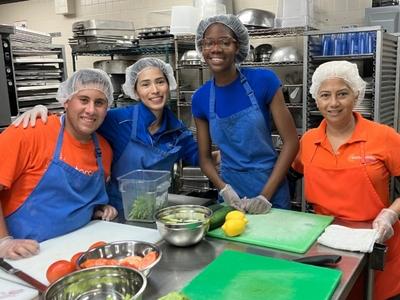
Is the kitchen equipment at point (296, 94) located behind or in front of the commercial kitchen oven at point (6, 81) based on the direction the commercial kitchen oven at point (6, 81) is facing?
in front

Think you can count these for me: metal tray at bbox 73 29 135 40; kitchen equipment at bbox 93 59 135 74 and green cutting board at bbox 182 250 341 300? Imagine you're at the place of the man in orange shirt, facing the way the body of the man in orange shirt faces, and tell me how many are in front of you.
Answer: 1

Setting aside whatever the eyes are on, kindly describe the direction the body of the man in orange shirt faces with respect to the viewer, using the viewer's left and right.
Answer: facing the viewer and to the right of the viewer

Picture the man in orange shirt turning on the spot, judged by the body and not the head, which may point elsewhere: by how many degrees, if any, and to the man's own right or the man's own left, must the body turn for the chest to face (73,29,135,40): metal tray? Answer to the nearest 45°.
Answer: approximately 135° to the man's own left

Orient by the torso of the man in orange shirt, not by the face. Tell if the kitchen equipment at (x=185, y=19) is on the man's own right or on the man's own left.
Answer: on the man's own left

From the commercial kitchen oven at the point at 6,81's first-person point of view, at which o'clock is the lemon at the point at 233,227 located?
The lemon is roughly at 1 o'clock from the commercial kitchen oven.

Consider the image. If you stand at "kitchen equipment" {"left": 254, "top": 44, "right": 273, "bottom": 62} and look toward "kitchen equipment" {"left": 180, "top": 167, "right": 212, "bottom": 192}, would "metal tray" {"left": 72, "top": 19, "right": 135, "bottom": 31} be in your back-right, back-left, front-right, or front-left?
front-right

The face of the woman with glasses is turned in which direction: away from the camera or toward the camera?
toward the camera

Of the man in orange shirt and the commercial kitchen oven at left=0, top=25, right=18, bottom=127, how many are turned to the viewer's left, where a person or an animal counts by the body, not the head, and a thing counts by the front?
0

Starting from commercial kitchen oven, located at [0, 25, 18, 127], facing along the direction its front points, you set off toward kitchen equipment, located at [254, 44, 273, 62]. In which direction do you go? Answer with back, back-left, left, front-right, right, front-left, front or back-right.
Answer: front-left

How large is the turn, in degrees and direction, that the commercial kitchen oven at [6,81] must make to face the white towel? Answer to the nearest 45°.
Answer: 0° — it already faces it

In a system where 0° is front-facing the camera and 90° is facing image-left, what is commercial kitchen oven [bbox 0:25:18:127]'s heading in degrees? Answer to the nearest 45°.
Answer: approximately 315°

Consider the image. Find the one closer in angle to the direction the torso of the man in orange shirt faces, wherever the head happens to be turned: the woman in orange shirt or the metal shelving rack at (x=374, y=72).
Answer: the woman in orange shirt

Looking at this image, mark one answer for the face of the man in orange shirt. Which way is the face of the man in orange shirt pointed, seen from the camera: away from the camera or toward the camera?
toward the camera

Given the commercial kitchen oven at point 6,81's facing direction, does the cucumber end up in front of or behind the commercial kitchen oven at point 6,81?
in front
